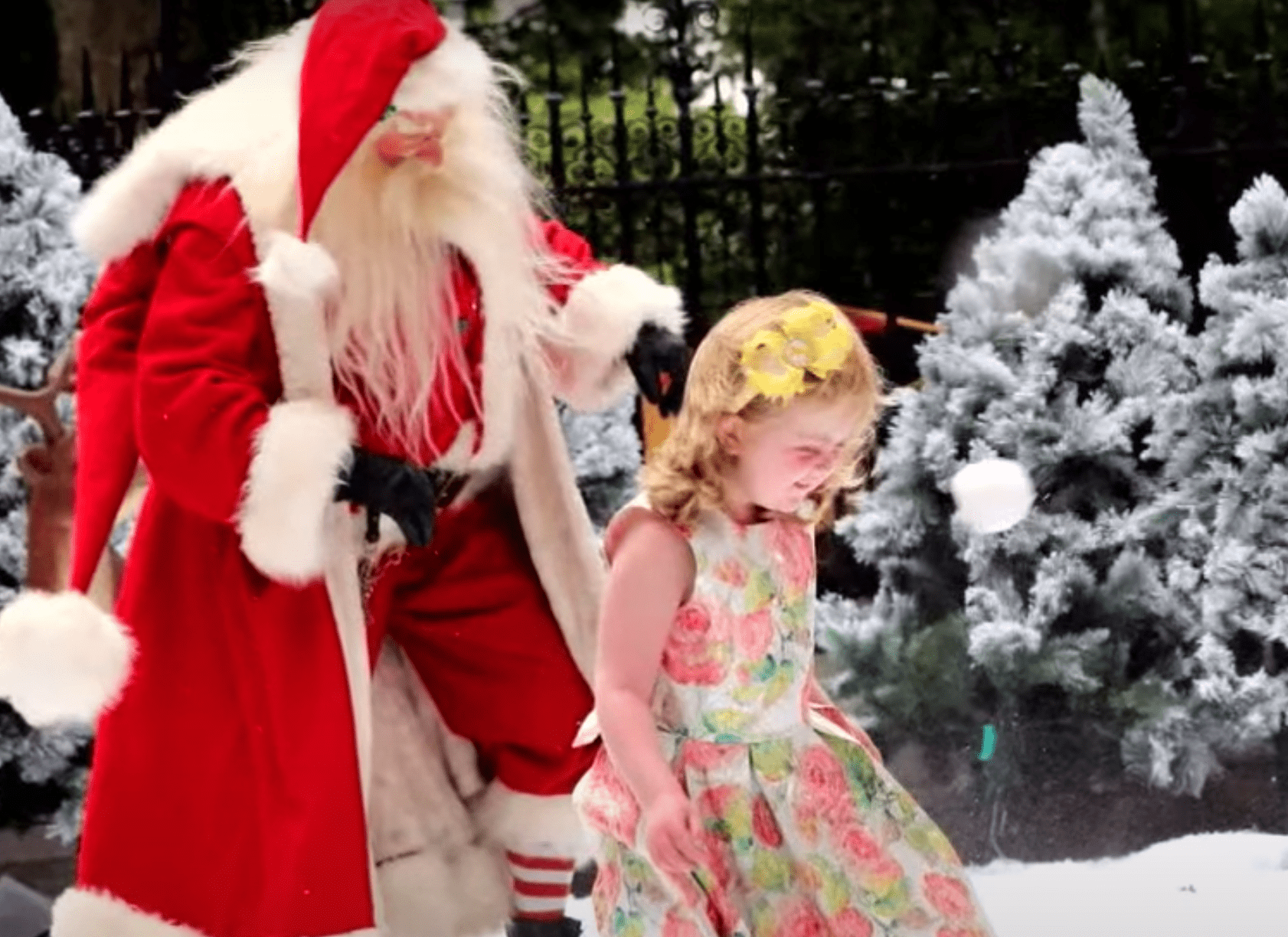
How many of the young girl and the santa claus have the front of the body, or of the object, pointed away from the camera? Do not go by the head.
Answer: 0

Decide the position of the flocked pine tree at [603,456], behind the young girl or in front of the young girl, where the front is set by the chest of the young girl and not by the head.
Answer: behind

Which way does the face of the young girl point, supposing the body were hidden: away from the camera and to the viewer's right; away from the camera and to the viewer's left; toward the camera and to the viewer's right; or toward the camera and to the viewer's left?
toward the camera and to the viewer's right

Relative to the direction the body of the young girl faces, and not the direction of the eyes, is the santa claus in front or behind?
behind

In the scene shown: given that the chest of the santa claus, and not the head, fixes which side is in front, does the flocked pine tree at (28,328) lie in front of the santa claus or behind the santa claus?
behind

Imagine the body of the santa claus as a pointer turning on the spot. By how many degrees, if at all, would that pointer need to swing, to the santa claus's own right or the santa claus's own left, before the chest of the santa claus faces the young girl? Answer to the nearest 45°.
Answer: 0° — they already face them

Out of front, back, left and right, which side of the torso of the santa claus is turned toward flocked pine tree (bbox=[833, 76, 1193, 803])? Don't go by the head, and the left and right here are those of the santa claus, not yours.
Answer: left

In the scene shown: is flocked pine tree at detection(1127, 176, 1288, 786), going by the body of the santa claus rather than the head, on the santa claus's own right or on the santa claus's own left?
on the santa claus's own left

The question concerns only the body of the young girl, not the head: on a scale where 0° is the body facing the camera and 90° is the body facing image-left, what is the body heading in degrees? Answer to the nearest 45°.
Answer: approximately 315°
